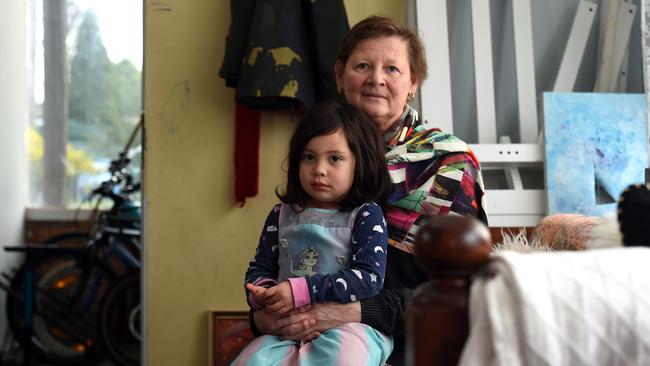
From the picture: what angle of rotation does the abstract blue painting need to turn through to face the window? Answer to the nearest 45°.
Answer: approximately 90° to its right

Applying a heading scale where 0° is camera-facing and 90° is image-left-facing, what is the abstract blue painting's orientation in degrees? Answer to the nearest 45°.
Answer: approximately 0°

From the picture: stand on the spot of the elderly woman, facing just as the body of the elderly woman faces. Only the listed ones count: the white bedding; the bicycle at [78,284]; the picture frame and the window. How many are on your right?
3

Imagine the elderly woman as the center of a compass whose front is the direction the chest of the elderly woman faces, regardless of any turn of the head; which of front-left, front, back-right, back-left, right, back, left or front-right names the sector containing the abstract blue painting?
back

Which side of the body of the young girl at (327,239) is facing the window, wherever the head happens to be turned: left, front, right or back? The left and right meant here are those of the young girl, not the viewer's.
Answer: right

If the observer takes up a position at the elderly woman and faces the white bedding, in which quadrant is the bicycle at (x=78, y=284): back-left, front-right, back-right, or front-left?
back-right

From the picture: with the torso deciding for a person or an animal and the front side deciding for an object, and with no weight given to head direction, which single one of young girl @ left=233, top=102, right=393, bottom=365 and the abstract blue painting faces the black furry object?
the abstract blue painting

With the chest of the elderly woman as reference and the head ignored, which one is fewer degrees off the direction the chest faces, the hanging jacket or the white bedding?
the white bedding

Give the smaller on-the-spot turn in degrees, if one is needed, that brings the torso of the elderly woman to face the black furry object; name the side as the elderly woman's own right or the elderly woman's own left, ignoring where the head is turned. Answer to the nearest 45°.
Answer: approximately 90° to the elderly woman's own left
